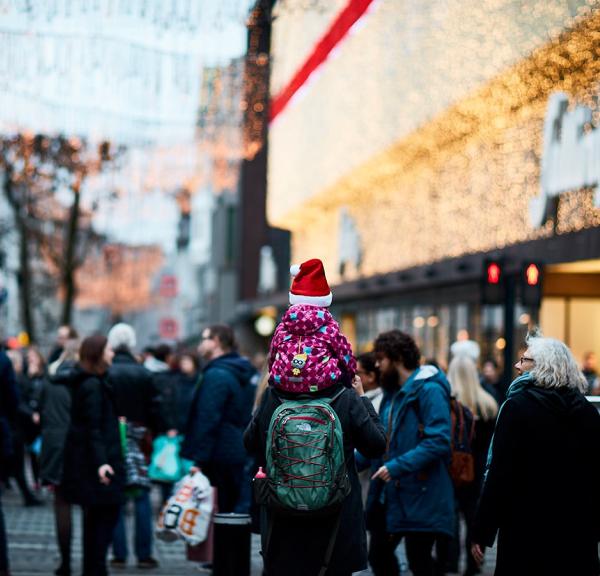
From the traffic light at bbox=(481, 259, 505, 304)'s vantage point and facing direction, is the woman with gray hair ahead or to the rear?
ahead

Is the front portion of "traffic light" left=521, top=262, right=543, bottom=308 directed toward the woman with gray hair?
yes

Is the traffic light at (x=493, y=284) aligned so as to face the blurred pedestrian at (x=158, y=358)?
no

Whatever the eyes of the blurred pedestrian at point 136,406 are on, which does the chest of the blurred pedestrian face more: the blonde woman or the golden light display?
the golden light display

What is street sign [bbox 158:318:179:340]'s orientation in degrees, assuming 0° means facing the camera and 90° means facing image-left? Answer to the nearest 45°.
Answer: approximately 0°

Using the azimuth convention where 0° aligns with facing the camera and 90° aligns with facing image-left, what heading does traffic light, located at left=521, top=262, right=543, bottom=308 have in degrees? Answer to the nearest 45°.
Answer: approximately 0°

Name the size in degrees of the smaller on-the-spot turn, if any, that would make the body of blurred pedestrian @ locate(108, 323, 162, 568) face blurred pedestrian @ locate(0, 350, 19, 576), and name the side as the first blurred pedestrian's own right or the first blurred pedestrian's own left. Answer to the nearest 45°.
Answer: approximately 135° to the first blurred pedestrian's own left

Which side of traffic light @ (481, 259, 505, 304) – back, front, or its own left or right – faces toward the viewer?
front

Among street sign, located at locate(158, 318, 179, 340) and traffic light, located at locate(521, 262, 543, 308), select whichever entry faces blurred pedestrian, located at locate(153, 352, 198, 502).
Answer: the street sign

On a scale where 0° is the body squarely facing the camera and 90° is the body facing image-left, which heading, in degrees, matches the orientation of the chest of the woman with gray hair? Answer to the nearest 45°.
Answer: approximately 135°

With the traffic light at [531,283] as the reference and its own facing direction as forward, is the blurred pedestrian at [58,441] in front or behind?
in front

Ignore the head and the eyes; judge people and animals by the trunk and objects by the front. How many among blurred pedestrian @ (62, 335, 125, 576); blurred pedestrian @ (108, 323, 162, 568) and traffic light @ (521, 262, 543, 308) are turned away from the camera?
1

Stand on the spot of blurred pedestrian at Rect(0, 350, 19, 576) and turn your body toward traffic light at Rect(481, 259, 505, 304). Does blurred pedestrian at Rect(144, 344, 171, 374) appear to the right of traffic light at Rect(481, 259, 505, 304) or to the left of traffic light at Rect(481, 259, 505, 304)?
left

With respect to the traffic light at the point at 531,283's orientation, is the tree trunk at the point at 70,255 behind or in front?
behind

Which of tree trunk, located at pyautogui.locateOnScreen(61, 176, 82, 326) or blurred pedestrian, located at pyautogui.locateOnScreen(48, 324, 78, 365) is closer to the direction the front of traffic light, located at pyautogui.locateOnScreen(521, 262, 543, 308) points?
the blurred pedestrian

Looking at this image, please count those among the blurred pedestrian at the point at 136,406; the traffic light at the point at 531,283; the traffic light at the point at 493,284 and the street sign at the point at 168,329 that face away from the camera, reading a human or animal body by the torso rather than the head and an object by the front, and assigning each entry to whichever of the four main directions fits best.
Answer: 1

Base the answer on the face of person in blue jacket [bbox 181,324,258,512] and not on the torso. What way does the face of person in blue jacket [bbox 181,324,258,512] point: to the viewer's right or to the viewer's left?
to the viewer's left

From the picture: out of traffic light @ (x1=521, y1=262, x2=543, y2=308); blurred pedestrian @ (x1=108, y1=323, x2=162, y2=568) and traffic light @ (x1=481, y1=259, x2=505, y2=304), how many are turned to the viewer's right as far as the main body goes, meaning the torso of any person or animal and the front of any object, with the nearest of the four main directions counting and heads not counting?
0
